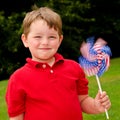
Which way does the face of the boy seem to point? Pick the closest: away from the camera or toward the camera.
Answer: toward the camera

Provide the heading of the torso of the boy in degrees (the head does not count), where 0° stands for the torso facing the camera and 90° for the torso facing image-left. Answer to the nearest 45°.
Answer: approximately 0°
